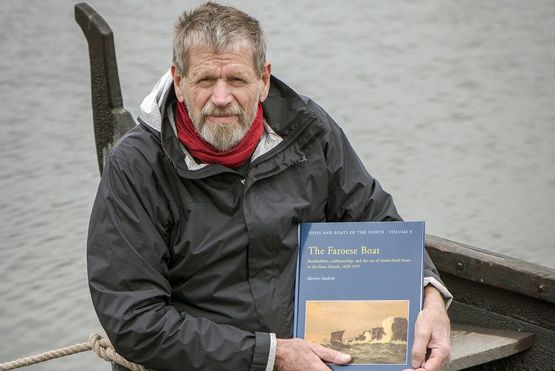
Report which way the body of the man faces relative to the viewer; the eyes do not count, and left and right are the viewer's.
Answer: facing the viewer

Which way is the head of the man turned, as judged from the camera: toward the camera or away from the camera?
toward the camera
